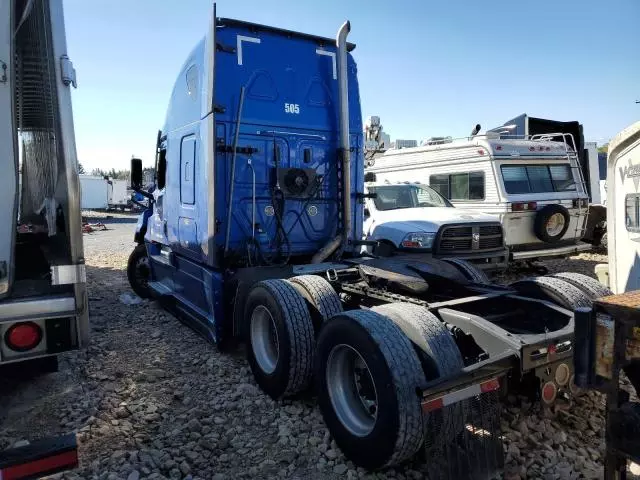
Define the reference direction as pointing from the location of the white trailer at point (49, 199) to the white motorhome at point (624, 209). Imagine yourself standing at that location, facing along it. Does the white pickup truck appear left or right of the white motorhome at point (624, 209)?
left

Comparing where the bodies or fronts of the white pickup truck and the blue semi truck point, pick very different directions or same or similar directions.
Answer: very different directions

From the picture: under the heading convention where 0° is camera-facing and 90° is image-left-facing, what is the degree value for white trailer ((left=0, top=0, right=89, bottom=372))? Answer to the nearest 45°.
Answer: approximately 180°

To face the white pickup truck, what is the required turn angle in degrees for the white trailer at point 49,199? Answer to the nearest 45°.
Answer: approximately 45° to its right

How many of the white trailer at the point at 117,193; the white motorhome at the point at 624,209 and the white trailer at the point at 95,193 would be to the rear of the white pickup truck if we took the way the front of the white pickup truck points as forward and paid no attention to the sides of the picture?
2

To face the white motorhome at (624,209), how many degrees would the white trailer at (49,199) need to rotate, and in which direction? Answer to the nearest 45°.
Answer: approximately 90° to its right

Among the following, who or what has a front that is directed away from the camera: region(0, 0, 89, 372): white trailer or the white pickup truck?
the white trailer

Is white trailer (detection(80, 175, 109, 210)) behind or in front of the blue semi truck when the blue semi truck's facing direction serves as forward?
in front

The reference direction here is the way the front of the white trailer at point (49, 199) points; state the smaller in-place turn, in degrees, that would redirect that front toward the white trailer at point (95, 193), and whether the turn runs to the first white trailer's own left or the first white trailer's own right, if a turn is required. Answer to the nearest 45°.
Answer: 0° — it already faces it

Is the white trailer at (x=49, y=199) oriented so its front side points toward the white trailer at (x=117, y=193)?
yes

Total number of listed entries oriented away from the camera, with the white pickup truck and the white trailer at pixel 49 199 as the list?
1

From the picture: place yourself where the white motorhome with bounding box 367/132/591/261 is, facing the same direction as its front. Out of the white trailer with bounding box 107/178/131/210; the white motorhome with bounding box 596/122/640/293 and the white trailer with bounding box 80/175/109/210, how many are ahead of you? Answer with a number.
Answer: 2

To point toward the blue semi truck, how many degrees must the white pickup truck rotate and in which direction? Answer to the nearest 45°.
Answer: approximately 45° to its right

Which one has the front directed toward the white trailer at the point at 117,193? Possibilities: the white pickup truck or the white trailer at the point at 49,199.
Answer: the white trailer at the point at 49,199

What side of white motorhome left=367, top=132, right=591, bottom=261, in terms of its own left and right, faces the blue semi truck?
left
